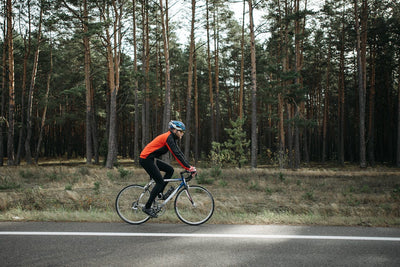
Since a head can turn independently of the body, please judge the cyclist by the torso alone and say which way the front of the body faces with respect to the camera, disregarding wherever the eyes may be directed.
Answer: to the viewer's right

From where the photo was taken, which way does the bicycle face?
to the viewer's right
